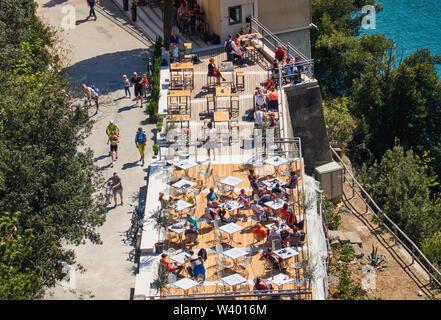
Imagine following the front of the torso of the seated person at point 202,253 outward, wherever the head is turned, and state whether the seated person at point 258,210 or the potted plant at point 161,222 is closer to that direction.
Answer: the potted plant

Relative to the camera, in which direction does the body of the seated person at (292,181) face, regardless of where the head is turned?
to the viewer's left

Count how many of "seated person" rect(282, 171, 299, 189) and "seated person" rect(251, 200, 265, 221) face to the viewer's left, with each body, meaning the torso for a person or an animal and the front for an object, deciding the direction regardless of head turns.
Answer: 1

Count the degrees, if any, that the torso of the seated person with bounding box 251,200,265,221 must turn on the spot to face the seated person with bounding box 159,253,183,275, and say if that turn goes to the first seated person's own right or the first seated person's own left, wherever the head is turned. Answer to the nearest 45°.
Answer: approximately 90° to the first seated person's own right

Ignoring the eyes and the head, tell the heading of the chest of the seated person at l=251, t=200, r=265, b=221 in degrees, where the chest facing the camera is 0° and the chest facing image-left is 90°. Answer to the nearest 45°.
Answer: approximately 315°

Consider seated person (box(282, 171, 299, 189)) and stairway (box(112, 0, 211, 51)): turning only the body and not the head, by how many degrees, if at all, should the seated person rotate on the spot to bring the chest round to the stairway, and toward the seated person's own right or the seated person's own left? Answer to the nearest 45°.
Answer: approximately 45° to the seated person's own right
